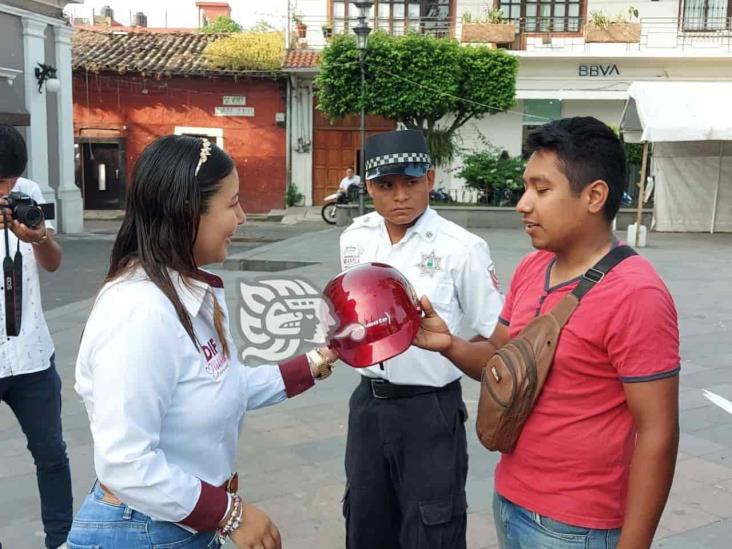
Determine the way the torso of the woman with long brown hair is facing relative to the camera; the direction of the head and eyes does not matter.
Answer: to the viewer's right

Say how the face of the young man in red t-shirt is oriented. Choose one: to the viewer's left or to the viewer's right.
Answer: to the viewer's left

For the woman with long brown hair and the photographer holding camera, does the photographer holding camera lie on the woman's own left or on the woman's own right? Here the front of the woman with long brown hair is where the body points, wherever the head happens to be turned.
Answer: on the woman's own left

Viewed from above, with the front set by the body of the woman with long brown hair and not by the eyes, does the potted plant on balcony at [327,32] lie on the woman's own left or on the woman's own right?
on the woman's own left

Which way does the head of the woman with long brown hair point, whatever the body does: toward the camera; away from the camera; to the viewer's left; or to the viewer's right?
to the viewer's right

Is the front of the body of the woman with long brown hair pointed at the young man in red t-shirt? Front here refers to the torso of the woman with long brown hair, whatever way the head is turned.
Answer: yes

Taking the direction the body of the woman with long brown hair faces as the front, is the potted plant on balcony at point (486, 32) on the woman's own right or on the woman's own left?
on the woman's own left

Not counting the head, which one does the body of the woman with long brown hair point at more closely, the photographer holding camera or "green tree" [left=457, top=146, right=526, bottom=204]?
the green tree
